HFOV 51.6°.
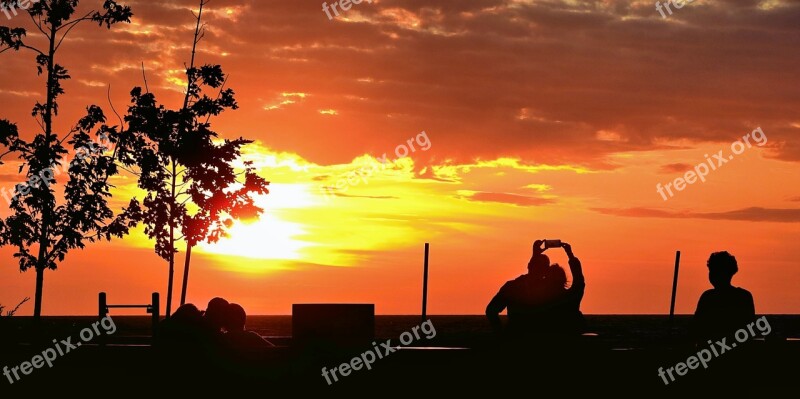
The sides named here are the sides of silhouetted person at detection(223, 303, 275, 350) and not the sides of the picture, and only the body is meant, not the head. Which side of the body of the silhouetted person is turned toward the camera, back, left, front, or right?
back

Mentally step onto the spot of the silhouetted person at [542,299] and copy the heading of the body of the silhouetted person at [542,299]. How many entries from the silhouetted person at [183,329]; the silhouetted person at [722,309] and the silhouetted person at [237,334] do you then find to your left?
2

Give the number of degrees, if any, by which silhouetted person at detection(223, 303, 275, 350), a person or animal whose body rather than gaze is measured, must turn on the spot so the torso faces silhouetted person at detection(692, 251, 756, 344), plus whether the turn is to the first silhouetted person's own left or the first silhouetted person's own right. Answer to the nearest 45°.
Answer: approximately 135° to the first silhouetted person's own right

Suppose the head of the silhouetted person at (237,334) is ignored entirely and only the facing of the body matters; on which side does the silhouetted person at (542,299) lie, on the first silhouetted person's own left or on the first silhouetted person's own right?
on the first silhouetted person's own right

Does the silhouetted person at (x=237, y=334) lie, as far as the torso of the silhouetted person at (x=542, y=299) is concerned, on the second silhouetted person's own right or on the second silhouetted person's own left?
on the second silhouetted person's own left

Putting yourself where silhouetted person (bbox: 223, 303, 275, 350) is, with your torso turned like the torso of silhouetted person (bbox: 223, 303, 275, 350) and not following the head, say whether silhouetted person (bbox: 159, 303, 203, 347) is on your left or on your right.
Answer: on your left

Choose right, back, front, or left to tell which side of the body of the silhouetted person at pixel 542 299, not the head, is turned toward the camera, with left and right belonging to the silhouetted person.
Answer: back

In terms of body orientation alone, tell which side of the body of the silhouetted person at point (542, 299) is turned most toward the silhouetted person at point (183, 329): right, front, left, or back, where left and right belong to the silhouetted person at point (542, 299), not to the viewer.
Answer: left

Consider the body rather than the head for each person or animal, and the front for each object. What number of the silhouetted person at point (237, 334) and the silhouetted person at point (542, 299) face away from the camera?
2
